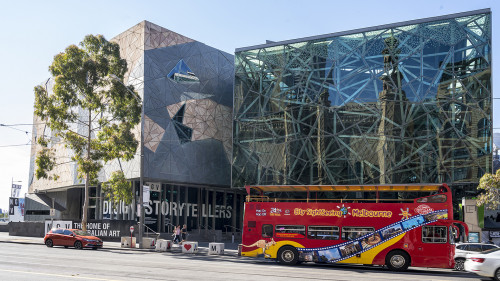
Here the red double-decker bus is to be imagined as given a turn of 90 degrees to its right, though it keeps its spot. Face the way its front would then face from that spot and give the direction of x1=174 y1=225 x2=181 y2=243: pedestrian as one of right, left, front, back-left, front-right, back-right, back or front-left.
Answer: back-right

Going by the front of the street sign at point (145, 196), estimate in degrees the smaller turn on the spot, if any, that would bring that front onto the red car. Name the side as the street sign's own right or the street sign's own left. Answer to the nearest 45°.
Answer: approximately 90° to the street sign's own right

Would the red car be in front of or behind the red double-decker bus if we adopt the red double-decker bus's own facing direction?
behind

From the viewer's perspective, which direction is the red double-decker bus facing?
to the viewer's right
